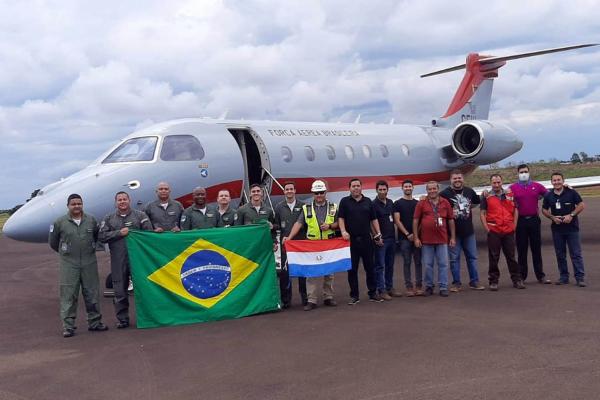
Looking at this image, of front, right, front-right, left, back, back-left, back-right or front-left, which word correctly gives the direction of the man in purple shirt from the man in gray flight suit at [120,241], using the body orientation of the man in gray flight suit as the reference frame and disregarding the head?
left

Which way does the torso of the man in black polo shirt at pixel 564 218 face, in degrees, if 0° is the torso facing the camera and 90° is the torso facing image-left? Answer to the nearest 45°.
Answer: approximately 0°

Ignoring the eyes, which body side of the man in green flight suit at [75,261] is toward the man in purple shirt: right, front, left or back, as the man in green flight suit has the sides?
left

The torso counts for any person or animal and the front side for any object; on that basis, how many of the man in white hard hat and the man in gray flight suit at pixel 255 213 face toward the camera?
2

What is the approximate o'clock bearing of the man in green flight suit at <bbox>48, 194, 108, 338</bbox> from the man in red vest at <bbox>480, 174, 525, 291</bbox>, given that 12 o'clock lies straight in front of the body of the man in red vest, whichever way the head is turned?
The man in green flight suit is roughly at 2 o'clock from the man in red vest.

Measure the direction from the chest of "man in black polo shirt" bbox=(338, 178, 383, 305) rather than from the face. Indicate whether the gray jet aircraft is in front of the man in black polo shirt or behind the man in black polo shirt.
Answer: behind

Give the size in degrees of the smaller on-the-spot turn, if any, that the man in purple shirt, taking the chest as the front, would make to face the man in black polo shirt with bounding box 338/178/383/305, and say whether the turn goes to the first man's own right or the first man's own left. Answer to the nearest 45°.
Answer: approximately 45° to the first man's own right

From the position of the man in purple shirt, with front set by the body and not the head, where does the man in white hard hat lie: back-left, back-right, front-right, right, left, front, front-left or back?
front-right
